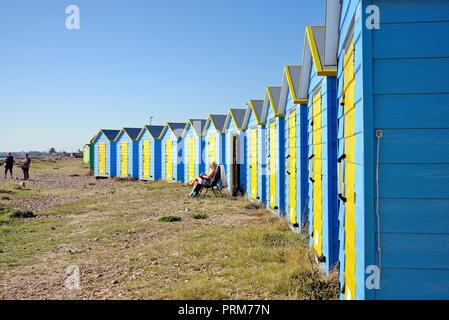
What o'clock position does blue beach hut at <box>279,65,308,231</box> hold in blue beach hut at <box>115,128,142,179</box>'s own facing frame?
blue beach hut at <box>279,65,308,231</box> is roughly at 10 o'clock from blue beach hut at <box>115,128,142,179</box>.

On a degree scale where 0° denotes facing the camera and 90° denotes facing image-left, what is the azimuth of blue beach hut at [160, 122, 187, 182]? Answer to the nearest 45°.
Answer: approximately 45°

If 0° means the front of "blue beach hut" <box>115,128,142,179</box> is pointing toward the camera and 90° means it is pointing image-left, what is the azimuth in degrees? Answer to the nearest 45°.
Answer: approximately 45°

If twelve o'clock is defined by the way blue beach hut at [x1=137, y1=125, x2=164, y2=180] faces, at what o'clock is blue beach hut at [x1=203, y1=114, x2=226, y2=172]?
blue beach hut at [x1=203, y1=114, x2=226, y2=172] is roughly at 10 o'clock from blue beach hut at [x1=137, y1=125, x2=164, y2=180].

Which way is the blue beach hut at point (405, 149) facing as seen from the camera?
to the viewer's left

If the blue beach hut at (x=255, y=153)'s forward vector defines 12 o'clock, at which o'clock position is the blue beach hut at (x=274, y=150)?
the blue beach hut at (x=274, y=150) is roughly at 10 o'clock from the blue beach hut at (x=255, y=153).

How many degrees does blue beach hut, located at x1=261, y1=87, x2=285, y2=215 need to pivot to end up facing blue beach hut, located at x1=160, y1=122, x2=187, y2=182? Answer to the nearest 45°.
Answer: approximately 90° to its right

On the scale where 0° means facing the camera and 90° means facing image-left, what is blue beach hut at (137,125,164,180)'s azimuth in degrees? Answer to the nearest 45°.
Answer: approximately 45°

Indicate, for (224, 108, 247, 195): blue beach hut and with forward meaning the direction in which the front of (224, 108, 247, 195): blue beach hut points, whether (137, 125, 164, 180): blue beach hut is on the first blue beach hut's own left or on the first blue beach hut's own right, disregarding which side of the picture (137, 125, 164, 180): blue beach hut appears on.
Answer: on the first blue beach hut's own right

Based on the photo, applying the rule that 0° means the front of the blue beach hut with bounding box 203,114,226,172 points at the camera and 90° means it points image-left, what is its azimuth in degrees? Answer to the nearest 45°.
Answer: approximately 45°

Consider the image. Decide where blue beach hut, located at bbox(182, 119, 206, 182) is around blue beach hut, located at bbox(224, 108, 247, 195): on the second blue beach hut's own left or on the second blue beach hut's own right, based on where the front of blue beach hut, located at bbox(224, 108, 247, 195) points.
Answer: on the second blue beach hut's own right

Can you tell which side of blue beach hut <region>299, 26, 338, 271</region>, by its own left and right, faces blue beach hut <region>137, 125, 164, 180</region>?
right
